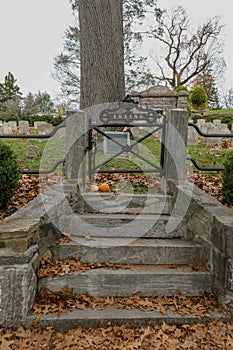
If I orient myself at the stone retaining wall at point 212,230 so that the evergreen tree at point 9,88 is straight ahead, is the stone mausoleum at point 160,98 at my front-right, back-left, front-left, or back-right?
front-right

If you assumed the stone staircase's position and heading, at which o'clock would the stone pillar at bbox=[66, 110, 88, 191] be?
The stone pillar is roughly at 5 o'clock from the stone staircase.

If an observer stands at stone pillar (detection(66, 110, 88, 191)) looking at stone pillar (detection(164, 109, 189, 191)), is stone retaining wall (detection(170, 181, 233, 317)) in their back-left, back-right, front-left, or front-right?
front-right

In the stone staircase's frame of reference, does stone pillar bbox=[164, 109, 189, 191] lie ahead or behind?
behind

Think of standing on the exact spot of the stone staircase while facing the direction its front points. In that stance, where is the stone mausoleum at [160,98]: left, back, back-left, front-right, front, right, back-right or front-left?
back

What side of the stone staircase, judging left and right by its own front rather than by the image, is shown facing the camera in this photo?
front

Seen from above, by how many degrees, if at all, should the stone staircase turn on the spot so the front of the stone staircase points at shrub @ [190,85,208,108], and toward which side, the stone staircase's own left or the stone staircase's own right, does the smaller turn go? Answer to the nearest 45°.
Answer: approximately 180°

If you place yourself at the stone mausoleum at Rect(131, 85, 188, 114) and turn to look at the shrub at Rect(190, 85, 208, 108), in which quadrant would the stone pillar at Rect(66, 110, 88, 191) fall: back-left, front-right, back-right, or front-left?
back-right

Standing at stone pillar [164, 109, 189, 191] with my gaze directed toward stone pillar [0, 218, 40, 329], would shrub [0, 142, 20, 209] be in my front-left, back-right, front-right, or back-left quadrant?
front-right

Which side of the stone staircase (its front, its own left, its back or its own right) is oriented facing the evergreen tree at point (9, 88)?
back

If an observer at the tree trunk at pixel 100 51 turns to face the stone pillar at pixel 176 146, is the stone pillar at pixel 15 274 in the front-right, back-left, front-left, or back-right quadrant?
front-right
